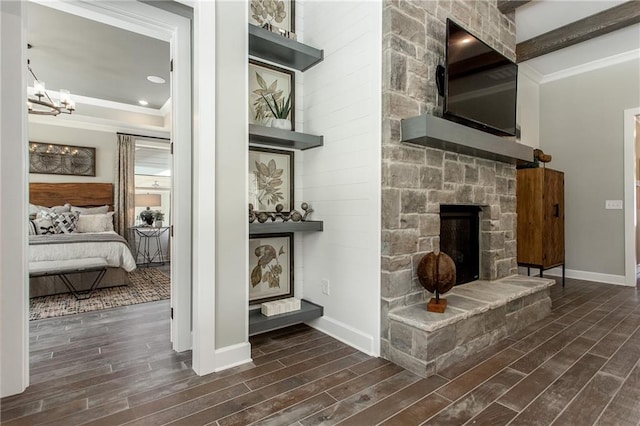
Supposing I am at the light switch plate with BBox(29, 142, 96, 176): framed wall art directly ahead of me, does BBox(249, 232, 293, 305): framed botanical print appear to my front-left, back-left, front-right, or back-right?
front-left

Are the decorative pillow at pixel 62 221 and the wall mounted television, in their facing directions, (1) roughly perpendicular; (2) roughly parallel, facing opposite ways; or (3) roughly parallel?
roughly parallel

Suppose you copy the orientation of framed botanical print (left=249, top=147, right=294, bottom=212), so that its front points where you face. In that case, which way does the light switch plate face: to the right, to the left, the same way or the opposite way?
to the right

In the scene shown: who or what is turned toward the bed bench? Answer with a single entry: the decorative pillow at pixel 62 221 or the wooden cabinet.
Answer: the decorative pillow

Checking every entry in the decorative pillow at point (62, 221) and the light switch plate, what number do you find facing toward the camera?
2

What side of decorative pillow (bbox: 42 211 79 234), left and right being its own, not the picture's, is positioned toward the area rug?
front

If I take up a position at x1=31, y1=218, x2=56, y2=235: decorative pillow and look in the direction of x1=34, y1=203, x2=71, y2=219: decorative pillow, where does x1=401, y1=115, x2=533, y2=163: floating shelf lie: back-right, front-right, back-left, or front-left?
back-right

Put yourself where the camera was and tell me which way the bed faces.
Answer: facing the viewer

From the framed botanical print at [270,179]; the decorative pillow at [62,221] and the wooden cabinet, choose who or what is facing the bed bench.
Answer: the decorative pillow

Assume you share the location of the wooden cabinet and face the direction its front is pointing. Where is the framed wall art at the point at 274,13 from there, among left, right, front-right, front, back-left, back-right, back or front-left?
right

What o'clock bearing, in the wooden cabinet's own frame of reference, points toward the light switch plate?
The light switch plate is roughly at 9 o'clock from the wooden cabinet.

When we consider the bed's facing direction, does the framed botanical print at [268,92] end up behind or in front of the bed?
in front

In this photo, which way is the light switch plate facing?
toward the camera

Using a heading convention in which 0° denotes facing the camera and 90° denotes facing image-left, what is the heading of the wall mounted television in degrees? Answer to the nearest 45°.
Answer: approximately 315°

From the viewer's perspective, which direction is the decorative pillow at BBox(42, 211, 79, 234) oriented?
toward the camera
